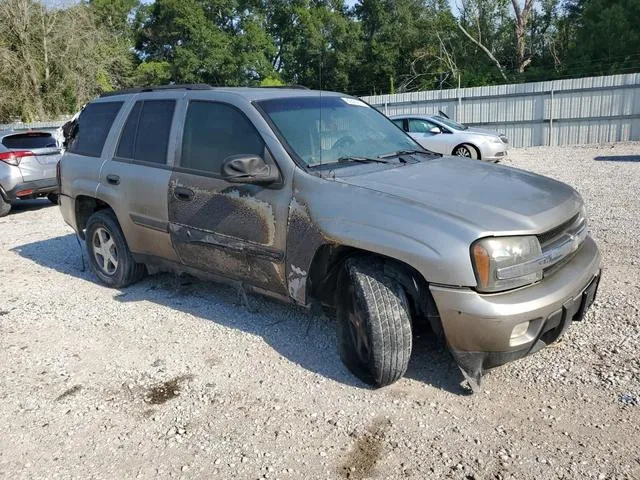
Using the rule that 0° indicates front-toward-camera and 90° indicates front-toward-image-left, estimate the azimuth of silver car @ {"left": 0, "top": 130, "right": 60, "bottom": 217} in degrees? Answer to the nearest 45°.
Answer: approximately 135°

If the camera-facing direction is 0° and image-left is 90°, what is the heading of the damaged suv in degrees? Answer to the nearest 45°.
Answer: approximately 315°

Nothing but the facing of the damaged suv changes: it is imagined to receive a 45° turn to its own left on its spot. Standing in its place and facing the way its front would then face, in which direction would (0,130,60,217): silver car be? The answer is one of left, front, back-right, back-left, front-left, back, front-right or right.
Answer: back-left

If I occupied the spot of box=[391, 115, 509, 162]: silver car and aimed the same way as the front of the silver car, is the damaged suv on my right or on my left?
on my right

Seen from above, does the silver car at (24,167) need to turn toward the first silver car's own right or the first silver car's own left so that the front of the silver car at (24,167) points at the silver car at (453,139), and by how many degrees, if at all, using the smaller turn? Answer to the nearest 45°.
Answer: approximately 135° to the first silver car's own right

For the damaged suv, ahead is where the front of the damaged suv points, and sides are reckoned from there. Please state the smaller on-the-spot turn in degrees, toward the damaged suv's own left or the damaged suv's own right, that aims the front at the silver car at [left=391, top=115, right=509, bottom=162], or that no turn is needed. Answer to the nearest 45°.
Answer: approximately 135° to the damaged suv's own left
